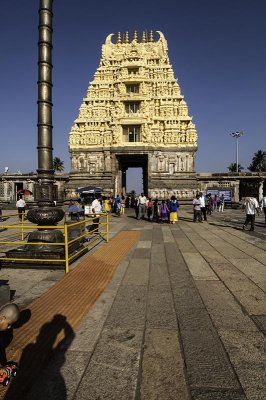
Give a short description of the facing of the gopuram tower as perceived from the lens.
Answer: facing the viewer

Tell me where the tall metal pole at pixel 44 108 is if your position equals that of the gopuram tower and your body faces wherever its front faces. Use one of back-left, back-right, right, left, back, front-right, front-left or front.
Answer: front

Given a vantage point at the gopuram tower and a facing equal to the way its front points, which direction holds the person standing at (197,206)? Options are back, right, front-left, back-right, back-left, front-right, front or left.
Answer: front

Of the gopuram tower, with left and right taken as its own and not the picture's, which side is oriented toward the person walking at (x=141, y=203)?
front
